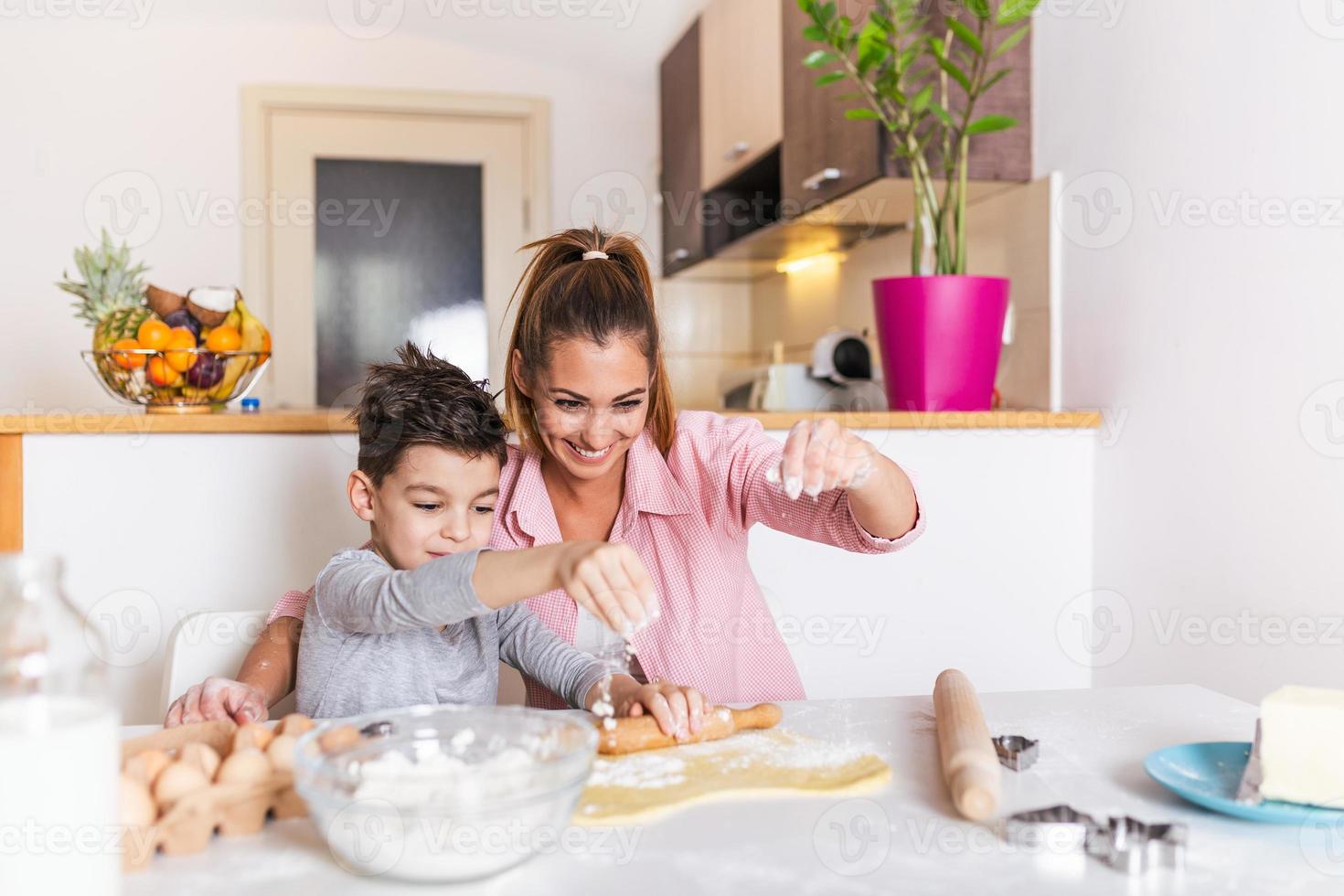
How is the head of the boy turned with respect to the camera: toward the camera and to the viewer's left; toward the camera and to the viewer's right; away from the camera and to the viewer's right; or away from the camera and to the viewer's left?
toward the camera and to the viewer's right

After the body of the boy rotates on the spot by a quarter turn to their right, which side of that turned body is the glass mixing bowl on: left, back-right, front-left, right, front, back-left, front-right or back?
front-left

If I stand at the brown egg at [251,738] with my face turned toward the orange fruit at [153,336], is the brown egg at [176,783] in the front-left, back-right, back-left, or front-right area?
back-left

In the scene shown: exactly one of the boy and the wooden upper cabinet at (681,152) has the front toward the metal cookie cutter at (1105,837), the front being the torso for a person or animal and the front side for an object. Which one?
the boy

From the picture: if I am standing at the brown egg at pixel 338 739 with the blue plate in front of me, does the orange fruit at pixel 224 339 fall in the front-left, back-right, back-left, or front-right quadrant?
back-left

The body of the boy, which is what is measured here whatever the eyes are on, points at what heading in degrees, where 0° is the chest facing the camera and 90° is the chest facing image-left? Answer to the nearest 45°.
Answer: approximately 315°

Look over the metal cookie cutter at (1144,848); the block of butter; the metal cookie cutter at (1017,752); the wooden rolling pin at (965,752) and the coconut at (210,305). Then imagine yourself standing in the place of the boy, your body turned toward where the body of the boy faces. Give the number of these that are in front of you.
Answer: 4

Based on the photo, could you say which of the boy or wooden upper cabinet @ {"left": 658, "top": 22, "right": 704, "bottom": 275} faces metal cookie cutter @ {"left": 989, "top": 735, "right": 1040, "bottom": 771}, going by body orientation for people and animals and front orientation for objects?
the boy

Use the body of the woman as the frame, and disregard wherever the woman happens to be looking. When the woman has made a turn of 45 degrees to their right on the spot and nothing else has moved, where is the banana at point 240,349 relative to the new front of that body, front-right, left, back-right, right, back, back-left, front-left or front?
right

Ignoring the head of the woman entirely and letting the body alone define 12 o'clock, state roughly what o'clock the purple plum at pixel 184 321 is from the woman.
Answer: The purple plum is roughly at 4 o'clock from the woman.

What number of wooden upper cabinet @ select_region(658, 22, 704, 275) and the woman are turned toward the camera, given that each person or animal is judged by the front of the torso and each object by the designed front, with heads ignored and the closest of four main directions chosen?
1

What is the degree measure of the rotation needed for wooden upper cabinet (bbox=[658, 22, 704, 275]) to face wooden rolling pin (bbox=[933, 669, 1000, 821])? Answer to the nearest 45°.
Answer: approximately 90° to its left

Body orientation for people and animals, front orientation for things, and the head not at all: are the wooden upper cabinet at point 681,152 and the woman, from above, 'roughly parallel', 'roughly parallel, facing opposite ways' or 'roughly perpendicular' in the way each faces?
roughly perpendicular

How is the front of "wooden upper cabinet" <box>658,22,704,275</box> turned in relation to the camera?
facing to the left of the viewer

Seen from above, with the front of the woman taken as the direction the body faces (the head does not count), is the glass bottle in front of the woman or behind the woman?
in front
